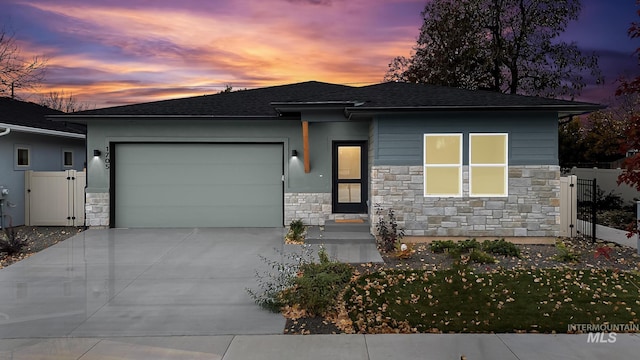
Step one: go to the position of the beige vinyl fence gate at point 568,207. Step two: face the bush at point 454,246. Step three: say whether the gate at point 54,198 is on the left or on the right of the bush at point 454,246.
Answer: right

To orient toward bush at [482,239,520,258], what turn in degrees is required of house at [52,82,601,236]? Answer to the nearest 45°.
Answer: approximately 45° to its left

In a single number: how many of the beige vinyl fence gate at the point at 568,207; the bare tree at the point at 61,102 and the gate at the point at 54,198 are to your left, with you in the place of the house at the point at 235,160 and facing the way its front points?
1

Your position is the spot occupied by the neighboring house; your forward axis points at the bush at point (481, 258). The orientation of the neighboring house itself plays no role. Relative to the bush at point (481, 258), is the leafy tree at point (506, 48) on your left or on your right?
left

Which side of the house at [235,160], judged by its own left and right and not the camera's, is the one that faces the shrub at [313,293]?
front

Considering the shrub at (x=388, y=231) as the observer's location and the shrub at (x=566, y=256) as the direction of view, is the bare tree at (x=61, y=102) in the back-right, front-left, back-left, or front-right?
back-left

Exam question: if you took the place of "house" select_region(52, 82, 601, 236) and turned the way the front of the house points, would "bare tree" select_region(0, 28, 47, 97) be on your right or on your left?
on your right

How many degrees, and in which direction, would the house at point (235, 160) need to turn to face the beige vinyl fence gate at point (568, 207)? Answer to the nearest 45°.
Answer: approximately 90° to its left

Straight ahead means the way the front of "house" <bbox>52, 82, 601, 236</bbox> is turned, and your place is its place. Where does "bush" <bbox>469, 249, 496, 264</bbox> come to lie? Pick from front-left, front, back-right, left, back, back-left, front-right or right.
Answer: front-left

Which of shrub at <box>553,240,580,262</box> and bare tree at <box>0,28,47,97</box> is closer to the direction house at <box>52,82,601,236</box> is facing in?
the shrub

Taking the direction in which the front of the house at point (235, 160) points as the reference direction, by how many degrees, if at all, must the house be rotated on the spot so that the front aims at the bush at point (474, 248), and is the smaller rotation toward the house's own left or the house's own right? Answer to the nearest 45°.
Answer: approximately 45° to the house's own left

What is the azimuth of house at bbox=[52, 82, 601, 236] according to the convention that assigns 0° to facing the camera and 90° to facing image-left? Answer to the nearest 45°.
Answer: approximately 0°

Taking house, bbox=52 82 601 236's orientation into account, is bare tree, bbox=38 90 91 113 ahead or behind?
behind

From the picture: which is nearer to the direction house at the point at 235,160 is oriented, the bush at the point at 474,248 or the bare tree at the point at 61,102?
the bush

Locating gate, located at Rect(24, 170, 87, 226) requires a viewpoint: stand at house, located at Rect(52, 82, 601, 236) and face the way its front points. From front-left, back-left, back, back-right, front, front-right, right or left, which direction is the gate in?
right

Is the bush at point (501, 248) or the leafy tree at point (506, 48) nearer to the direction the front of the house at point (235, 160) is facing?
the bush
